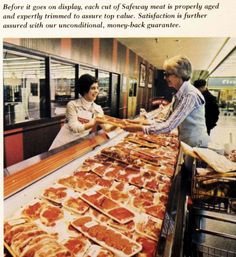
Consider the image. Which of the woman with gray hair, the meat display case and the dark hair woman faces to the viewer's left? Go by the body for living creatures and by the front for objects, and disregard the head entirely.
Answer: the woman with gray hair

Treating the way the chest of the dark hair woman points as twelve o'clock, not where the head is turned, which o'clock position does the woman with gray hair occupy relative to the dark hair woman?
The woman with gray hair is roughly at 12 o'clock from the dark hair woman.

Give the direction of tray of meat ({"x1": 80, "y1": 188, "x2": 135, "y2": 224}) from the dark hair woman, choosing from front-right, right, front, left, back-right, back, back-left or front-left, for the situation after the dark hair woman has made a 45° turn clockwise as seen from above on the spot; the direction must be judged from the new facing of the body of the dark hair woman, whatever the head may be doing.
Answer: front

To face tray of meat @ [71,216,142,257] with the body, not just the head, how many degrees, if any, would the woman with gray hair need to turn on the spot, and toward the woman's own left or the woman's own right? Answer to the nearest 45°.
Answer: approximately 90° to the woman's own left

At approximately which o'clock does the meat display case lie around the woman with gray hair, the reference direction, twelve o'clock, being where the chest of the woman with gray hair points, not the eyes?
The meat display case is roughly at 10 o'clock from the woman with gray hair.

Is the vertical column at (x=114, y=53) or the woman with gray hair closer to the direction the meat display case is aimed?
the woman with gray hair

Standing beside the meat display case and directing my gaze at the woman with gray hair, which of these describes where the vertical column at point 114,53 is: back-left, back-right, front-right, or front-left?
front-left

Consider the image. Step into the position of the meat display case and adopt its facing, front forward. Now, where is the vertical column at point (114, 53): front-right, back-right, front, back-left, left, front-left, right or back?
left

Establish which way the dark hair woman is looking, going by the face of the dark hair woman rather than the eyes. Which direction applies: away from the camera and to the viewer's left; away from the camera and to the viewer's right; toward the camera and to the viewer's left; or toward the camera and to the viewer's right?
toward the camera and to the viewer's right

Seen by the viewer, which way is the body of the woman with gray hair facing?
to the viewer's left

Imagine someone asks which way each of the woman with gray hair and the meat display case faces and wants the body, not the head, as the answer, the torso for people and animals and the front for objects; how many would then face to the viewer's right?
1

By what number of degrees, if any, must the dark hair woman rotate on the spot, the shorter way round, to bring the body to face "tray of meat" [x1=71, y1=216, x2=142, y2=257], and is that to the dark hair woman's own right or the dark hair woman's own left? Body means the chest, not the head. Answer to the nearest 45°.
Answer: approximately 45° to the dark hair woman's own right

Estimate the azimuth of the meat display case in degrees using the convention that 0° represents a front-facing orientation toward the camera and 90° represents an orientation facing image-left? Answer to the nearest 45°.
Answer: approximately 270°

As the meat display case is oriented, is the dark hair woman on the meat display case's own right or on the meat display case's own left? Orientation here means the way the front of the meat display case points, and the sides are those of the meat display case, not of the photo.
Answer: on the meat display case's own left

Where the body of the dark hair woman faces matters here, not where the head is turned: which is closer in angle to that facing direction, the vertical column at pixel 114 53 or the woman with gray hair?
the woman with gray hair
